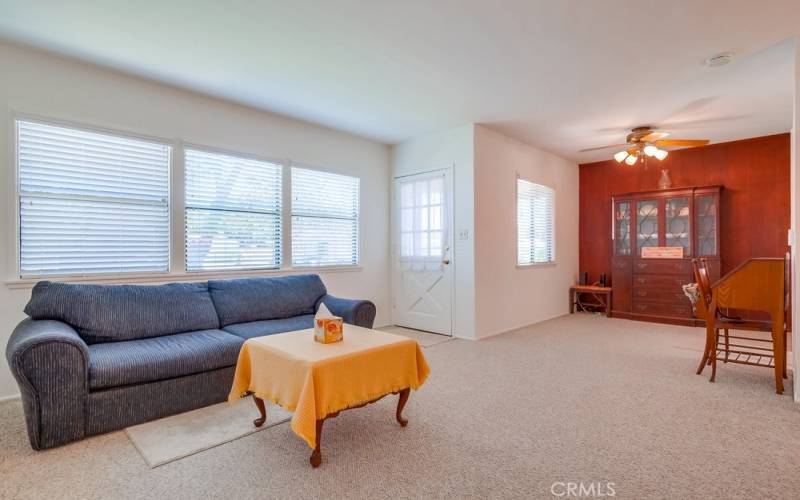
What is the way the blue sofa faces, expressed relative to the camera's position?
facing the viewer and to the right of the viewer

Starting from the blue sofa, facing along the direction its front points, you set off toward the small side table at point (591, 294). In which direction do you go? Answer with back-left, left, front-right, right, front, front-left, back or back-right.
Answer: front-left

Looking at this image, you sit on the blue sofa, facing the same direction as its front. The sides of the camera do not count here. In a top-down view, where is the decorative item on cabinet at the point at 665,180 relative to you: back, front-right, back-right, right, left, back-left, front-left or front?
front-left

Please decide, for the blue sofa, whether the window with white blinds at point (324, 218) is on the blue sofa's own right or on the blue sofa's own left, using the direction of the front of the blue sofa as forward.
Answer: on the blue sofa's own left

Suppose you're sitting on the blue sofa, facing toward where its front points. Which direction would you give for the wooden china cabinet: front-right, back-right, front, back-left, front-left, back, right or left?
front-left

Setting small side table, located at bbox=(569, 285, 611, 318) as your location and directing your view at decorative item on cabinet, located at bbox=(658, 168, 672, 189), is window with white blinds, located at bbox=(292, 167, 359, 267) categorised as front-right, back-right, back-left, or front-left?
back-right

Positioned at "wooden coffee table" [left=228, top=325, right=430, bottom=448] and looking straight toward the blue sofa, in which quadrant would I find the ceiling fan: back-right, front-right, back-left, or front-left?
back-right

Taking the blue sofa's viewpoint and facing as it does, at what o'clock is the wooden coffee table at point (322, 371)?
The wooden coffee table is roughly at 12 o'clock from the blue sofa.

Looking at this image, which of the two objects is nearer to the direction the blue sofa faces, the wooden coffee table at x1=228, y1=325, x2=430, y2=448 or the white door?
the wooden coffee table
